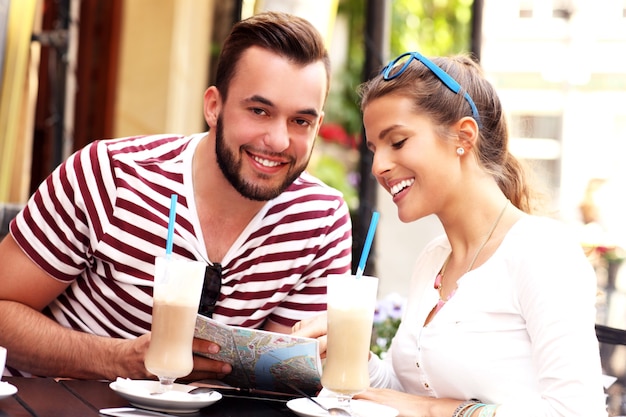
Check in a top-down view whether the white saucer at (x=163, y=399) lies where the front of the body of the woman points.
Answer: yes

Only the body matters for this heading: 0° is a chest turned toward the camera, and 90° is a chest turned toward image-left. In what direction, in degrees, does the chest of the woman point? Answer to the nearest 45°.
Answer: approximately 45°

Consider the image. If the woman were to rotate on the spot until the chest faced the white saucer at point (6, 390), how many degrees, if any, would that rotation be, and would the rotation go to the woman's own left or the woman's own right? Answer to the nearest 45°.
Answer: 0° — they already face it

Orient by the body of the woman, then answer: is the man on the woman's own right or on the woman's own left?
on the woman's own right

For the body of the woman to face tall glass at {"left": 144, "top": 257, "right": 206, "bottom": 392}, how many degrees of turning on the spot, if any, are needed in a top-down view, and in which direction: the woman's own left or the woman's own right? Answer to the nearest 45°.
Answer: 0° — they already face it
